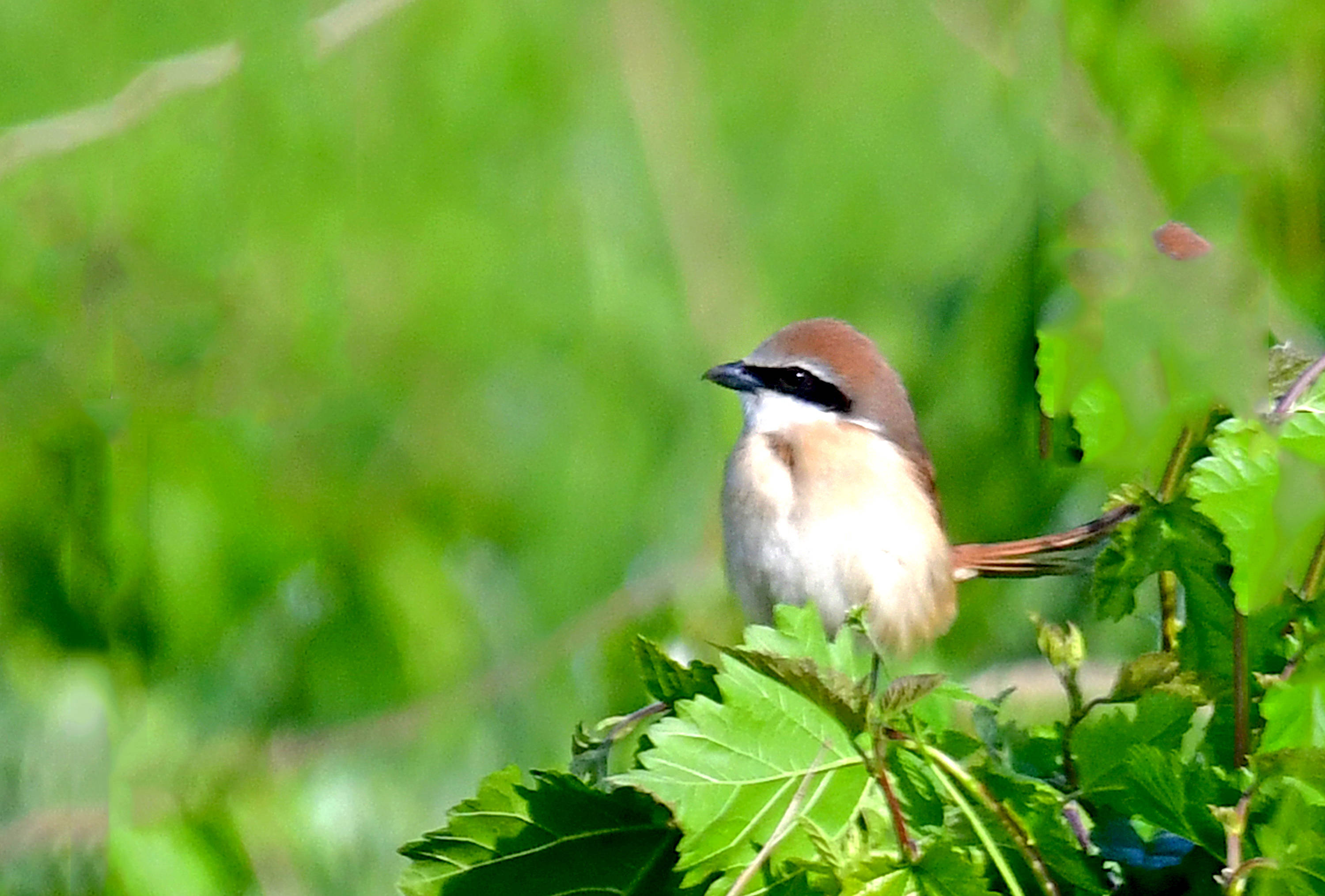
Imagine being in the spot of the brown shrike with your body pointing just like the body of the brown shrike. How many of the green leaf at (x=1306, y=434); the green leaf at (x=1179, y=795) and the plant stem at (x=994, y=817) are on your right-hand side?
0

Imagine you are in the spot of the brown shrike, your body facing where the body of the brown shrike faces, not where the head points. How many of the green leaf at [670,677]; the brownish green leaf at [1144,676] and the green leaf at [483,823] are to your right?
2

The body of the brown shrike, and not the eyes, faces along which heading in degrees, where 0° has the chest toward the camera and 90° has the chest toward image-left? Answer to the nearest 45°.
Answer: approximately 45°

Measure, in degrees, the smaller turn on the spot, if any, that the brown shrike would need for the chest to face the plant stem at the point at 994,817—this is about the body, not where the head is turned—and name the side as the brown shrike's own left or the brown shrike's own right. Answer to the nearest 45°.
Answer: approximately 45° to the brown shrike's own left

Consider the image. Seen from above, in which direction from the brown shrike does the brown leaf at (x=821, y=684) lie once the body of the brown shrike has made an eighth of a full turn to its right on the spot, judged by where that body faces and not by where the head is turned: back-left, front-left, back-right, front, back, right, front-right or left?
left

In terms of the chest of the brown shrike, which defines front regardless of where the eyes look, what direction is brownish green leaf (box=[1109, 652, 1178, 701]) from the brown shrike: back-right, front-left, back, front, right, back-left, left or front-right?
back-left

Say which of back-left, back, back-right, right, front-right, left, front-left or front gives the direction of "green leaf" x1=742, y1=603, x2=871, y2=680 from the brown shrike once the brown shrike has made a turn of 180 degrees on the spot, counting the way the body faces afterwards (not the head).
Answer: back-right

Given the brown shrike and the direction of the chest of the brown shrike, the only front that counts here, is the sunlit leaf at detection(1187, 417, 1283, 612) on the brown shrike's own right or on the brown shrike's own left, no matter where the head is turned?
on the brown shrike's own left

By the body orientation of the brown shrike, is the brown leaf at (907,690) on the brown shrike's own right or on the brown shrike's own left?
on the brown shrike's own left

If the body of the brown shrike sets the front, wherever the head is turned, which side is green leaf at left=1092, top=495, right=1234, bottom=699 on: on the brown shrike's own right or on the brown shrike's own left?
on the brown shrike's own left

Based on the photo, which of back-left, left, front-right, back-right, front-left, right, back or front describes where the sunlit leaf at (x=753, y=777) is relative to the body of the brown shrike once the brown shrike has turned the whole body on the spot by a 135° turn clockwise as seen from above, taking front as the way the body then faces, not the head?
back

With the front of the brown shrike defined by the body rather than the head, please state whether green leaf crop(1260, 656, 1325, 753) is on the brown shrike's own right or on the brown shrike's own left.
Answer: on the brown shrike's own left
